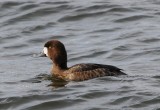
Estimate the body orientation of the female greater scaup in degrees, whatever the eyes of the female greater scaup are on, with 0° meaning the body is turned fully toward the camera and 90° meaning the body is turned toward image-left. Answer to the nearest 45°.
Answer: approximately 90°
